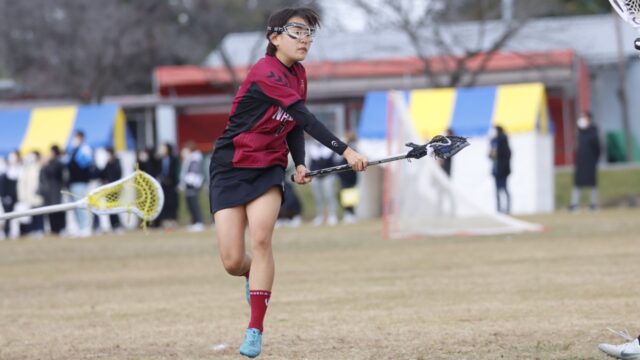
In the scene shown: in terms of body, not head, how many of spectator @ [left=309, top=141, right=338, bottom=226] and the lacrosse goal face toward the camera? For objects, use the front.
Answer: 1

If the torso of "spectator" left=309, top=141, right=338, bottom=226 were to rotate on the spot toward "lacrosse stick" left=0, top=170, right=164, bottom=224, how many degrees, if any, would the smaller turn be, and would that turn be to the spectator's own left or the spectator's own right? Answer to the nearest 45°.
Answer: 0° — they already face it

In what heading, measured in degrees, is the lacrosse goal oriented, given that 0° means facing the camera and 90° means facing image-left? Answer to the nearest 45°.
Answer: approximately 90°

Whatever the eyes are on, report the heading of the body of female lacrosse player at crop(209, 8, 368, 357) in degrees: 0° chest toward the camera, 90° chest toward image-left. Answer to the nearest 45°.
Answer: approximately 315°

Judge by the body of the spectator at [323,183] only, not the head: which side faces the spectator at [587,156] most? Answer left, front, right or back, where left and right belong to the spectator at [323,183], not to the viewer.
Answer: left

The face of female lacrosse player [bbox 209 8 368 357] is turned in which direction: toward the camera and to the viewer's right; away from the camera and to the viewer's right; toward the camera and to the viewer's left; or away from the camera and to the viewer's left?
toward the camera and to the viewer's right

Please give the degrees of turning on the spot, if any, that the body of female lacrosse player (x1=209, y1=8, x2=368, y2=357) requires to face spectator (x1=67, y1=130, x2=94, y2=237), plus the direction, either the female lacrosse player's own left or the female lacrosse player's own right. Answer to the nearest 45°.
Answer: approximately 135° to the female lacrosse player's own left

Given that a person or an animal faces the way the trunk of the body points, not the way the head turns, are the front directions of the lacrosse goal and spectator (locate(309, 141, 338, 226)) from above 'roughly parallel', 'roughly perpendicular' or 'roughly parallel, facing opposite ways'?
roughly perpendicular
